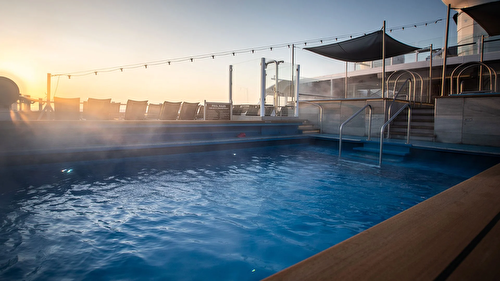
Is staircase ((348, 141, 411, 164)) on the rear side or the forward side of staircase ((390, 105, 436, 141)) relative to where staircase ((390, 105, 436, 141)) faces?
on the forward side

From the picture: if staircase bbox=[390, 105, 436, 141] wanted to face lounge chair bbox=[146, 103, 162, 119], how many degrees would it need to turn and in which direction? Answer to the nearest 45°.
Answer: approximately 45° to its right

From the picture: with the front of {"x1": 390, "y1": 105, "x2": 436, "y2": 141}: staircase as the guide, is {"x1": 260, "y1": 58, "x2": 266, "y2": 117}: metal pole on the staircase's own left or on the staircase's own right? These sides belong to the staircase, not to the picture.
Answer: on the staircase's own right

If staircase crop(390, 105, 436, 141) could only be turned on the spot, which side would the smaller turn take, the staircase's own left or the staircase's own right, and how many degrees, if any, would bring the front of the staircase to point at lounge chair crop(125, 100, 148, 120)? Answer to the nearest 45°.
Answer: approximately 45° to the staircase's own right

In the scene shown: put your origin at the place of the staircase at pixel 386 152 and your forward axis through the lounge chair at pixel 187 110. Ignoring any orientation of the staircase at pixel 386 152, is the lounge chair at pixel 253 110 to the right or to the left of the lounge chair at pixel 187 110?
right

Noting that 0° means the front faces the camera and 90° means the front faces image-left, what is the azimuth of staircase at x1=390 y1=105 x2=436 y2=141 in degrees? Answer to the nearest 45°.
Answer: approximately 0°

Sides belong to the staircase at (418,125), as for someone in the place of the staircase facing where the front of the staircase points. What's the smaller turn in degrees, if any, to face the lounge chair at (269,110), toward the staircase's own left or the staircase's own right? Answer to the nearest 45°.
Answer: approximately 90° to the staircase's own right
